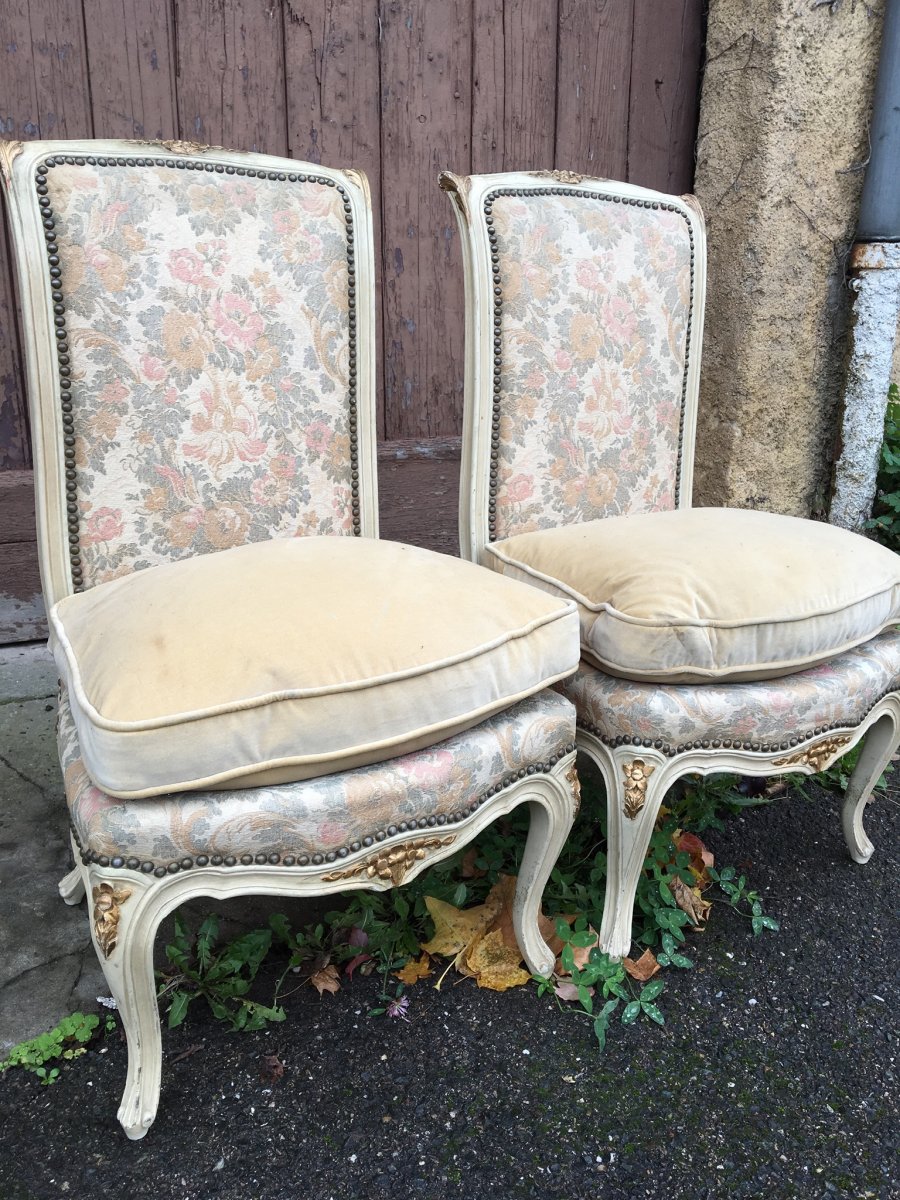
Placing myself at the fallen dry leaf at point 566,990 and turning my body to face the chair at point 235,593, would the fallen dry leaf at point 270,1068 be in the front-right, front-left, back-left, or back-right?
front-left

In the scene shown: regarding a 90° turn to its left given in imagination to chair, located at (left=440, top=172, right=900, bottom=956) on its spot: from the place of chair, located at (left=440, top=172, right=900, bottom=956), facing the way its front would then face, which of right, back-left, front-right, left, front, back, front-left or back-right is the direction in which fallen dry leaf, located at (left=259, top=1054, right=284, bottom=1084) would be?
back

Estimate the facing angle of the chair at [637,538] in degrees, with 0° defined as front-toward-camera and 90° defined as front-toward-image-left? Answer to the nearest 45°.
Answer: approximately 315°

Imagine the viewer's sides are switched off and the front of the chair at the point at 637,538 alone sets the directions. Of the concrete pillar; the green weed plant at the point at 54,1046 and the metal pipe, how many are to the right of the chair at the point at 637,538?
1

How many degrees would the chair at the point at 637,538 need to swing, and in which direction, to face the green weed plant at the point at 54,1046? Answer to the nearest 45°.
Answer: approximately 90° to its right

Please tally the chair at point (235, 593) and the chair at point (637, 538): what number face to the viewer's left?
0

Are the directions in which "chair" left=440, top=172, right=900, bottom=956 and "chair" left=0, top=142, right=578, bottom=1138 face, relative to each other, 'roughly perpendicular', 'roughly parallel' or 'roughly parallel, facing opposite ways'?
roughly parallel

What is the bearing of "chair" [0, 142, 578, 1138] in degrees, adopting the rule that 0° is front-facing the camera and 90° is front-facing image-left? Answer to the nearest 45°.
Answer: approximately 315°
